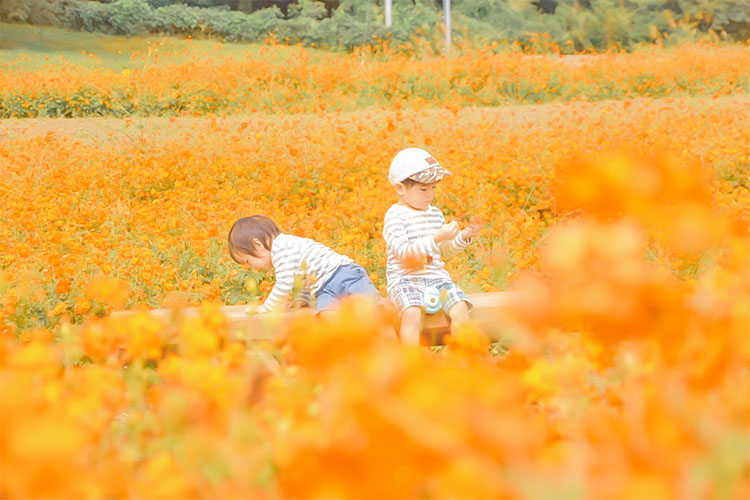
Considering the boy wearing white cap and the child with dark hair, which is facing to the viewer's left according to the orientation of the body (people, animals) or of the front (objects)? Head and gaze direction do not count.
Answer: the child with dark hair

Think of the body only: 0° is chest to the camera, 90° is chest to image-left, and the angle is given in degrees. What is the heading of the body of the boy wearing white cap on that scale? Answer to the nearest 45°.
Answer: approximately 315°

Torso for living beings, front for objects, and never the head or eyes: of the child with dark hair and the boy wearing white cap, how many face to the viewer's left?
1

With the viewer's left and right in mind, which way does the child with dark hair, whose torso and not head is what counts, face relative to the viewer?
facing to the left of the viewer
